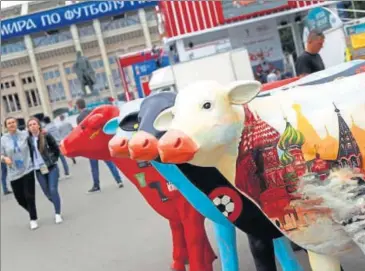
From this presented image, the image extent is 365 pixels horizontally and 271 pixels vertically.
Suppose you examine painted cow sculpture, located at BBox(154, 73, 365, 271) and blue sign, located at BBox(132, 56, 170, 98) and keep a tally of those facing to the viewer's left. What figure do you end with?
1

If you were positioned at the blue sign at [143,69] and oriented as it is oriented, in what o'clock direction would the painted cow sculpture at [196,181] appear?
The painted cow sculpture is roughly at 12 o'clock from the blue sign.

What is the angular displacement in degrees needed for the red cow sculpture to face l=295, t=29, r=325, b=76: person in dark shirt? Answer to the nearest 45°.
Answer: approximately 180°

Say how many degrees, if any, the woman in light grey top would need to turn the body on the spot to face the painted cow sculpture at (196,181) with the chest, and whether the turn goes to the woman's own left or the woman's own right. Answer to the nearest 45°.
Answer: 0° — they already face it

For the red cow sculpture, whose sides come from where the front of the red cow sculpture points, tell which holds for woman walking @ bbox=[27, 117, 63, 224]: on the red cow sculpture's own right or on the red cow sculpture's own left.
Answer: on the red cow sculpture's own right

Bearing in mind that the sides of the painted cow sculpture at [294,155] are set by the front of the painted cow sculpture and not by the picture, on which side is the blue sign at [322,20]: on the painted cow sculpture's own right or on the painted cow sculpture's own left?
on the painted cow sculpture's own right

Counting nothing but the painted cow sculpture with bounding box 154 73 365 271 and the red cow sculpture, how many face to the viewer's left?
2

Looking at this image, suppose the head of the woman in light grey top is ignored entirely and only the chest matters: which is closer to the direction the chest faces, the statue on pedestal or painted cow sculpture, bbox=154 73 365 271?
the painted cow sculpture

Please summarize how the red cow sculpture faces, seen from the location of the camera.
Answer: facing to the left of the viewer

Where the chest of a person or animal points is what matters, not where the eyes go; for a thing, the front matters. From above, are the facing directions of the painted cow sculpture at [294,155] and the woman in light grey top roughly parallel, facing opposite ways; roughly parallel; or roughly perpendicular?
roughly perpendicular

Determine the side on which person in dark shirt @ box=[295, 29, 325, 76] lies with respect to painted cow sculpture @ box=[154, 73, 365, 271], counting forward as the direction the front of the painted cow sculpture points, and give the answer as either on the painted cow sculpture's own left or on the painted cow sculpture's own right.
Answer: on the painted cow sculpture's own right

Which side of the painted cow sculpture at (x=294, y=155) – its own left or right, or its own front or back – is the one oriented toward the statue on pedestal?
right

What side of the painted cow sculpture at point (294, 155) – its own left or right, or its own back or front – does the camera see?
left
